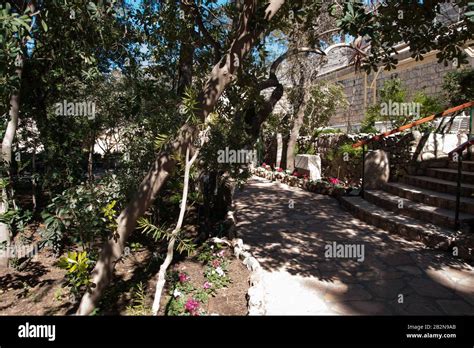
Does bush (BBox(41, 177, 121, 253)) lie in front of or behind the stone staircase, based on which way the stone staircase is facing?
in front

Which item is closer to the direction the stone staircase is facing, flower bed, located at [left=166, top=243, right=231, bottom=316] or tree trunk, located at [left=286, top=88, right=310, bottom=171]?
the flower bed

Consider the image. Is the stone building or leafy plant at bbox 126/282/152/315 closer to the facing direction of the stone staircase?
the leafy plant

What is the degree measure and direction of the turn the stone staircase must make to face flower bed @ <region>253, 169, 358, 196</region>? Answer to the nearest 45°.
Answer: approximately 90° to its right

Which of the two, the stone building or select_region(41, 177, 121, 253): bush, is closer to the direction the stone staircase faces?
the bush

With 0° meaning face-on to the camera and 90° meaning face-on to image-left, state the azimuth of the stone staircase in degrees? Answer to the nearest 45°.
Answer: approximately 45°

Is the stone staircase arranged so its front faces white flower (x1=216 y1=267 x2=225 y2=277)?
yes

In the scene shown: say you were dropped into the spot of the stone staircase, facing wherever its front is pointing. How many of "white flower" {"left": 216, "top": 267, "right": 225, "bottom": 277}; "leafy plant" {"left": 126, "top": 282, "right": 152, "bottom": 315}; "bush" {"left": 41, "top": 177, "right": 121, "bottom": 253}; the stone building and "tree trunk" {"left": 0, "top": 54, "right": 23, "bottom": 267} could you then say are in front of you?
4

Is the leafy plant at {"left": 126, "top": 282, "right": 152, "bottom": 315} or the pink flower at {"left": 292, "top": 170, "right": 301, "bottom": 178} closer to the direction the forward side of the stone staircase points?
the leafy plant

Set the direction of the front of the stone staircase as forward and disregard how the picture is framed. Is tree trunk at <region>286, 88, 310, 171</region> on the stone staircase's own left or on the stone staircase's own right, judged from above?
on the stone staircase's own right

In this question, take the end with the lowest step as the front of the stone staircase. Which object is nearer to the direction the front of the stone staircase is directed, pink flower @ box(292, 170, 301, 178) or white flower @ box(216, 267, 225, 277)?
the white flower

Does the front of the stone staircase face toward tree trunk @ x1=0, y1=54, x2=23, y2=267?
yes

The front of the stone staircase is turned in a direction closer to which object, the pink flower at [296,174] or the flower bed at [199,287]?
the flower bed

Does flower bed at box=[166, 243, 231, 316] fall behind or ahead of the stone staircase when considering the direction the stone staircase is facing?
ahead

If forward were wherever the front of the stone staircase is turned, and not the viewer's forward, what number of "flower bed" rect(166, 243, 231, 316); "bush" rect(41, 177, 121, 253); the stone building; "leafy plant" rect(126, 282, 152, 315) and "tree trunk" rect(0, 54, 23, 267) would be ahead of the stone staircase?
4
